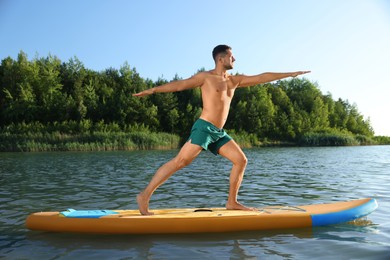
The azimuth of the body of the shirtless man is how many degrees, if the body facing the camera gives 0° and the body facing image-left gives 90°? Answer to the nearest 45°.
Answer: approximately 315°

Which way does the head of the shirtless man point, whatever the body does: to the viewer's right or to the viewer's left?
to the viewer's right
